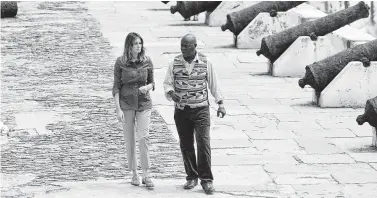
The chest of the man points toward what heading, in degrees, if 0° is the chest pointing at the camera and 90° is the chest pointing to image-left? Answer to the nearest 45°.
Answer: approximately 0°

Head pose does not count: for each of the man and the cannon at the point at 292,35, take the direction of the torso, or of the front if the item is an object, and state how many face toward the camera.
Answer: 1

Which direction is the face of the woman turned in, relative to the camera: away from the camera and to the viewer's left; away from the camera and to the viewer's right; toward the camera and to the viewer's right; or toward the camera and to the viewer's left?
toward the camera and to the viewer's right
